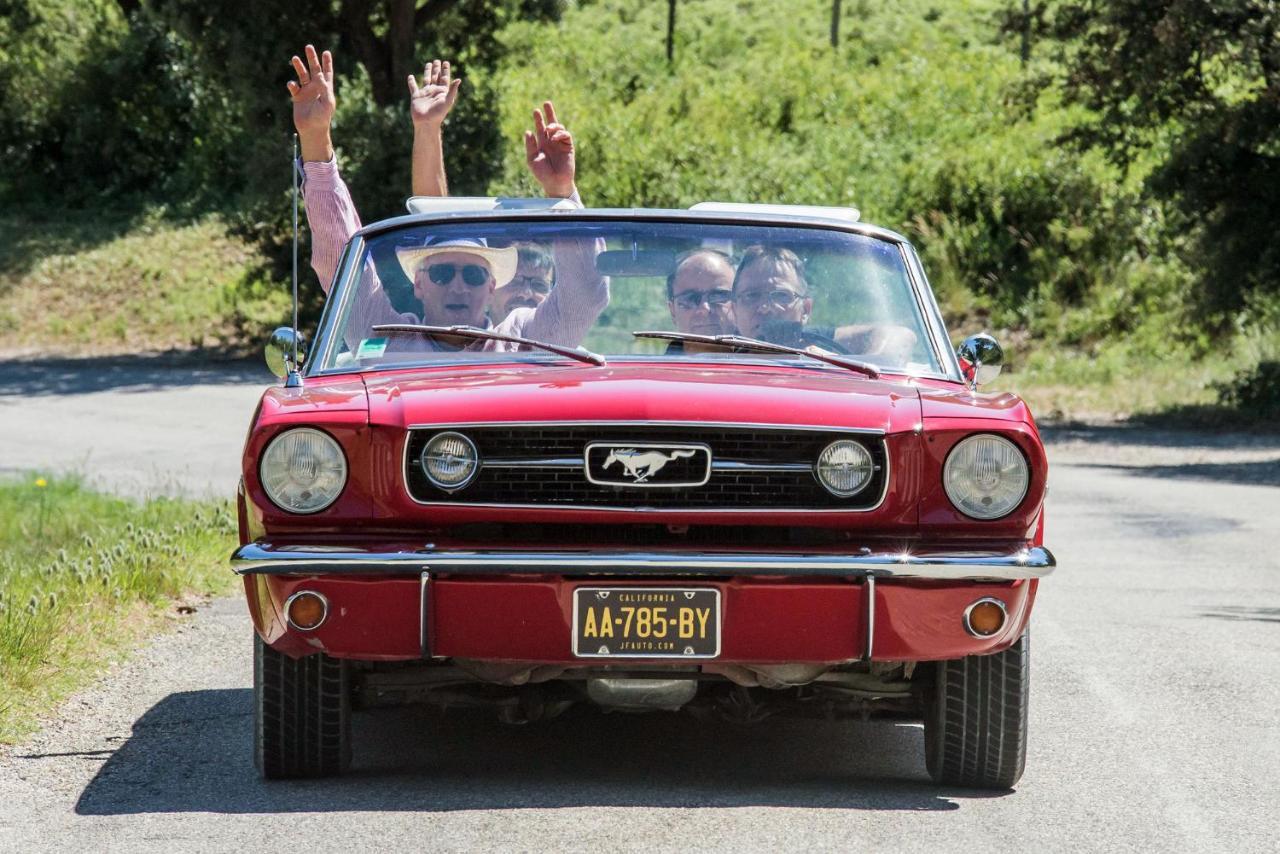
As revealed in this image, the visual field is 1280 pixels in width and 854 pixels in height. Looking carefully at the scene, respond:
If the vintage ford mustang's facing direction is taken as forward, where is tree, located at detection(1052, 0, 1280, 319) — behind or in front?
behind

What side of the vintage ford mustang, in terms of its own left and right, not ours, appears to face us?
front
